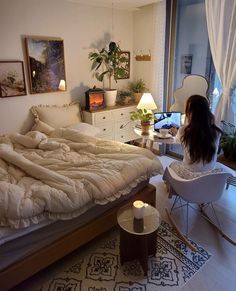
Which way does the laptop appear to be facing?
toward the camera

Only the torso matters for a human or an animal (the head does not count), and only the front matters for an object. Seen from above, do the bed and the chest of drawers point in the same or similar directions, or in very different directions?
same or similar directions

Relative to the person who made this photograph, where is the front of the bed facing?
facing the viewer and to the right of the viewer

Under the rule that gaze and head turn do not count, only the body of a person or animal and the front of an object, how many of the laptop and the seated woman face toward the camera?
1

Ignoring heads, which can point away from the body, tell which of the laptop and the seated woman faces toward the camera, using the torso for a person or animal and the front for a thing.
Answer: the laptop

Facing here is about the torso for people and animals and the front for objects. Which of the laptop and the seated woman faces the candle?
the laptop

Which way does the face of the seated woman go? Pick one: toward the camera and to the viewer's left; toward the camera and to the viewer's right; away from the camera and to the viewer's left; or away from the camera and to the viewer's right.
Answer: away from the camera and to the viewer's left

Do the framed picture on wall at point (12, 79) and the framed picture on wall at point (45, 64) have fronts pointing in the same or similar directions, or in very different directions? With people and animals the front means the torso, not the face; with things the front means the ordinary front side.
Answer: same or similar directions

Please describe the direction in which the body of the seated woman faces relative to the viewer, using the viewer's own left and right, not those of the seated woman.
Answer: facing away from the viewer and to the left of the viewer

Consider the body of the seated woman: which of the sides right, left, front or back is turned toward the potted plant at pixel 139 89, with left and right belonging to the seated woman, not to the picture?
front

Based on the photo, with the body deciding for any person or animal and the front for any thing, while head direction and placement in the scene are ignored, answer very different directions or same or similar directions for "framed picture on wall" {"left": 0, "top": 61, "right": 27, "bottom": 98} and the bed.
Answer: same or similar directions

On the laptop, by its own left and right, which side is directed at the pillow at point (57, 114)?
right

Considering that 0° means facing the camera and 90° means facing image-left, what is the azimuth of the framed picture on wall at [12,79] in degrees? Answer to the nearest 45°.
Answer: approximately 315°

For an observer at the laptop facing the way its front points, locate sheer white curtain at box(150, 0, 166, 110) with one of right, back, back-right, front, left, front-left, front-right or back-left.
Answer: back
